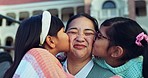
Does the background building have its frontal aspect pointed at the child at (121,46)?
yes

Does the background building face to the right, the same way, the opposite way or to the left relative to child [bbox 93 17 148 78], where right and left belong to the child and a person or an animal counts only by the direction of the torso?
to the left

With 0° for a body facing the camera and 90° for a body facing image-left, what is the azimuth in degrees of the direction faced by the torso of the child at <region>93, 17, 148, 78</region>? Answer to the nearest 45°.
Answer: approximately 90°

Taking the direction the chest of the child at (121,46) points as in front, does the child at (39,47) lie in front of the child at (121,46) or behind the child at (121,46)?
in front

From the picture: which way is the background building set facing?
toward the camera

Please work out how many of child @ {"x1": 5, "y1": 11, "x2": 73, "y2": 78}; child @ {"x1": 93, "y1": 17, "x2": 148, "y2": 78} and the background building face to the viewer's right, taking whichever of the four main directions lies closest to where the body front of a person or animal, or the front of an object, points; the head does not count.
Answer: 1

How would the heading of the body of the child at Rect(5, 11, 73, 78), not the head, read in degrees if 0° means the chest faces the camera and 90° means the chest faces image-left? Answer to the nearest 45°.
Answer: approximately 270°

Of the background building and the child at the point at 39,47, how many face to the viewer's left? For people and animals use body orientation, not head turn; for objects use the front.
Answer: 0

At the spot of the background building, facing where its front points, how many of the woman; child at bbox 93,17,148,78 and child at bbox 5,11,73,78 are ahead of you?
3

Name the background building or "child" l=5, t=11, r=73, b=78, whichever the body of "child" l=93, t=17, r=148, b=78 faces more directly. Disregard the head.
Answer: the child

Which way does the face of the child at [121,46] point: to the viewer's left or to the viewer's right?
to the viewer's left

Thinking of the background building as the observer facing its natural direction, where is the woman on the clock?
The woman is roughly at 12 o'clock from the background building.

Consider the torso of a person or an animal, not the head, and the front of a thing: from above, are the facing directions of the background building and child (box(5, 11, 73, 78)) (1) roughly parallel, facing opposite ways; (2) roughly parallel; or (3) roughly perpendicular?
roughly perpendicular
